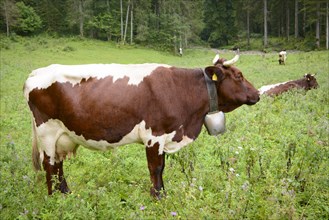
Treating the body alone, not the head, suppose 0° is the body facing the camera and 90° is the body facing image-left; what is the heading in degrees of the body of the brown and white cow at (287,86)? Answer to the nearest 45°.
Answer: approximately 270°

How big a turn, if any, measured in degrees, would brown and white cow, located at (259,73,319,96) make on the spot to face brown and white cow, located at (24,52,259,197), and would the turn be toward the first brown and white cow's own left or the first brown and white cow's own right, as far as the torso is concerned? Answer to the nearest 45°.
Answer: approximately 90° to the first brown and white cow's own right

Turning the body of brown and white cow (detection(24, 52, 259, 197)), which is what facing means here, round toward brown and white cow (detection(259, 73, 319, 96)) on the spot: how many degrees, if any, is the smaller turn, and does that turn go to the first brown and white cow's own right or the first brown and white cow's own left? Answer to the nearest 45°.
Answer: approximately 45° to the first brown and white cow's own left

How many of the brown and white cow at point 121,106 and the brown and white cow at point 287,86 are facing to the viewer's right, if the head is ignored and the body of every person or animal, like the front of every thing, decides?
2

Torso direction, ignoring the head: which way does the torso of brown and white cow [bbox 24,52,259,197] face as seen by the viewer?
to the viewer's right
